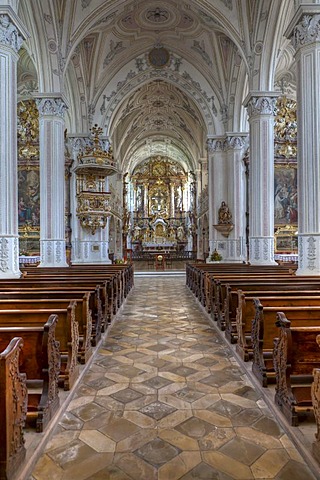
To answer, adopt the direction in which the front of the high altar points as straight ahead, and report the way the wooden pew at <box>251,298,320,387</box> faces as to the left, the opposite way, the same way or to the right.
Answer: the opposite way

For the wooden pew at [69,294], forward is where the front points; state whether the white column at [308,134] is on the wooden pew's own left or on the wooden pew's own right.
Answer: on the wooden pew's own right

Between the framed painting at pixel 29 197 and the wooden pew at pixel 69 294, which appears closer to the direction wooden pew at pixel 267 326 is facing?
the framed painting

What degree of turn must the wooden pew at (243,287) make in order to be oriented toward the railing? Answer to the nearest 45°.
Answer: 0° — it already faces it

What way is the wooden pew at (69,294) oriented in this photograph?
away from the camera

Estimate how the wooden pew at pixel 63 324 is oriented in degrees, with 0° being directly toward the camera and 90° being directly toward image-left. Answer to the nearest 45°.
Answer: approximately 180°

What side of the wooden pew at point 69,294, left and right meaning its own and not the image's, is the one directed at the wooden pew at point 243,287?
right

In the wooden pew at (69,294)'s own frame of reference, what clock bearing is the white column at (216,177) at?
The white column is roughly at 1 o'clock from the wooden pew.

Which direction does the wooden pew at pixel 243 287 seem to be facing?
away from the camera

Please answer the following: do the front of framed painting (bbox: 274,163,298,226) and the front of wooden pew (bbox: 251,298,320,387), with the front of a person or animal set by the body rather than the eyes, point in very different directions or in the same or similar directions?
very different directions

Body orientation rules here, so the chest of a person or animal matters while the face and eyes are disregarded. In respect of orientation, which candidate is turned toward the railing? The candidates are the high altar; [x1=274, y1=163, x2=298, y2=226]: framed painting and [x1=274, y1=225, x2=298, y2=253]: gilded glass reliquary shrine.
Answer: the high altar

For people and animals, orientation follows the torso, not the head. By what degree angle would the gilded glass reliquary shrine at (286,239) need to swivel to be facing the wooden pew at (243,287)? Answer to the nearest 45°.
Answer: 0° — it already faces it

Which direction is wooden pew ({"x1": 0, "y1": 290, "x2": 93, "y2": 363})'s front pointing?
away from the camera
